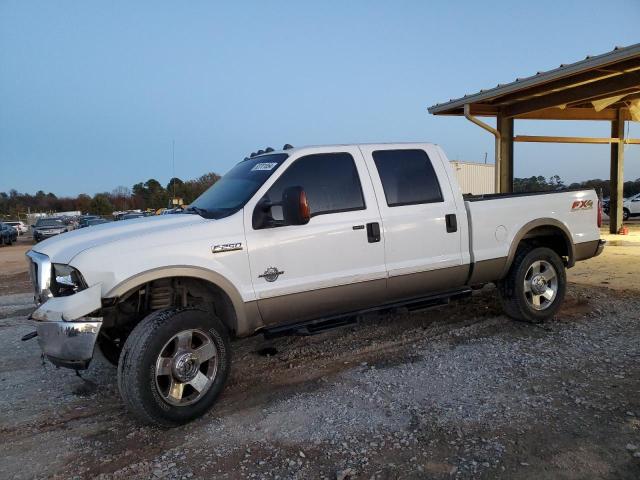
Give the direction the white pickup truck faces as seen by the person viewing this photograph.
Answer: facing the viewer and to the left of the viewer

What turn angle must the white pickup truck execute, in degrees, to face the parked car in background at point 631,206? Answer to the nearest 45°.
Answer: approximately 180°

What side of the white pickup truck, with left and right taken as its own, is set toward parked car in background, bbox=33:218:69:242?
right

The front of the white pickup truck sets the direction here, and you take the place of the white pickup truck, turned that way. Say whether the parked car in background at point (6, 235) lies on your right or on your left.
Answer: on your right
